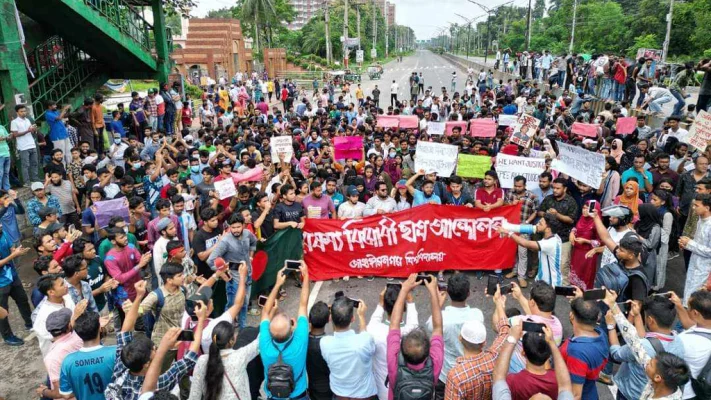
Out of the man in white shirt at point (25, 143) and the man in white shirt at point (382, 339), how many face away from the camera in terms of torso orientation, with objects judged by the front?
1

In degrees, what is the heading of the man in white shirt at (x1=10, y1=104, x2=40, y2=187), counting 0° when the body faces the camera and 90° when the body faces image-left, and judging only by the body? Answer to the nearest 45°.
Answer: approximately 315°

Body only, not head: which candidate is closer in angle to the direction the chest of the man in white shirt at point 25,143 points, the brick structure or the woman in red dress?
the woman in red dress

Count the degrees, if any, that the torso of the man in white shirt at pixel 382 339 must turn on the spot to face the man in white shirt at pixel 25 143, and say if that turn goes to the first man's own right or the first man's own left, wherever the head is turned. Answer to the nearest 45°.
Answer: approximately 45° to the first man's own left

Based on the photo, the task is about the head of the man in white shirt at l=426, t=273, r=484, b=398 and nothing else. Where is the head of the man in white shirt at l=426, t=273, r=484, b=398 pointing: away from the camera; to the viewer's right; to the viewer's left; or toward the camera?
away from the camera

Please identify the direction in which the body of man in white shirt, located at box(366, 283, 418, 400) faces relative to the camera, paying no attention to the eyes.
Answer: away from the camera
